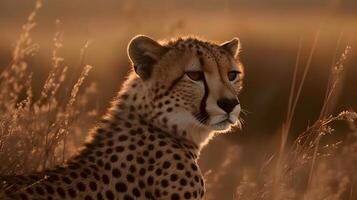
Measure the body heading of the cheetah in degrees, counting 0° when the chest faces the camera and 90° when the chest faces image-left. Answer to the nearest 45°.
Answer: approximately 270°
